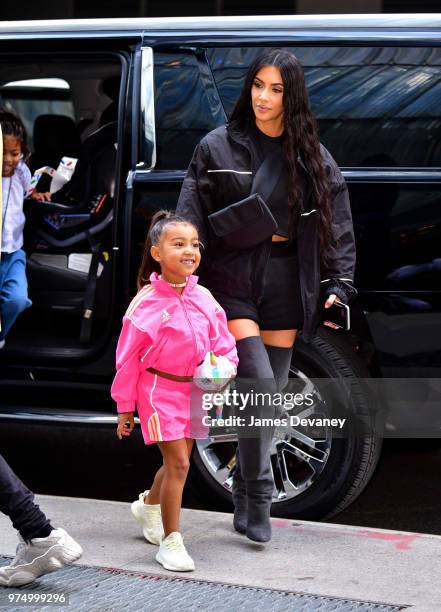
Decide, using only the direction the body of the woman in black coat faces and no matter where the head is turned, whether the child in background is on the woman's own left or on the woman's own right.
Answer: on the woman's own right

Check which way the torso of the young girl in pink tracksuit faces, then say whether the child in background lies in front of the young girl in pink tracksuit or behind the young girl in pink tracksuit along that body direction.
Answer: behind
